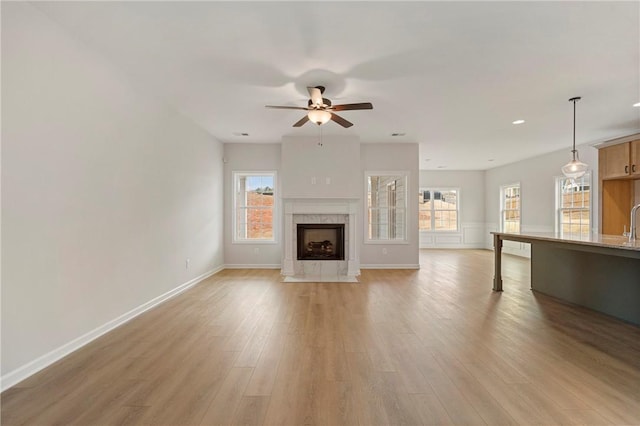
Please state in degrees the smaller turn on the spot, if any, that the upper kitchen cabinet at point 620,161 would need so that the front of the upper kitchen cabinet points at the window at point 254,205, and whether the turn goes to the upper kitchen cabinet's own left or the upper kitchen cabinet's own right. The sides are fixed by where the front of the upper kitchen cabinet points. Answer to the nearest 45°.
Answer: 0° — it already faces it

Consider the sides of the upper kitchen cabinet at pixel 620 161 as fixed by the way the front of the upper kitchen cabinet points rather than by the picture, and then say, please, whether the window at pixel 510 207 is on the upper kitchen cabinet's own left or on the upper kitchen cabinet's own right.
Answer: on the upper kitchen cabinet's own right

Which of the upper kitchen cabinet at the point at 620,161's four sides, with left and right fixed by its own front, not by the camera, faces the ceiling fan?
front

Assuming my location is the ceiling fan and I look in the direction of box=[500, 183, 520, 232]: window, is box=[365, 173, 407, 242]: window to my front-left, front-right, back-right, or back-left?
front-left

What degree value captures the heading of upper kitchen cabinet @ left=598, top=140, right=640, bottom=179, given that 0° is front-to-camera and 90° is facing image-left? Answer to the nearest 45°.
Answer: approximately 45°

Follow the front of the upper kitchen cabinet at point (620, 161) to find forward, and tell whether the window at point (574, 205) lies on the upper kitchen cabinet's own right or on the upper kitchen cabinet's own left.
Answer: on the upper kitchen cabinet's own right

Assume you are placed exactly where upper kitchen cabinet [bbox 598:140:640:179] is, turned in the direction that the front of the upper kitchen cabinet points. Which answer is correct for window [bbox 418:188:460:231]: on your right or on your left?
on your right

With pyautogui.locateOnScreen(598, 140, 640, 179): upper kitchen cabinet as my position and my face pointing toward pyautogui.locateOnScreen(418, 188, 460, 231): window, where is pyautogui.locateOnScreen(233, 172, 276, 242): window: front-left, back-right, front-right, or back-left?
front-left

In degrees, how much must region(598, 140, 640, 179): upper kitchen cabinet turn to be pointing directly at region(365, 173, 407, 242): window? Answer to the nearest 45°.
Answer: approximately 45° to its right

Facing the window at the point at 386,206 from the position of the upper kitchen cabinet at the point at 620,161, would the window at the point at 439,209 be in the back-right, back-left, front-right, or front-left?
front-right
